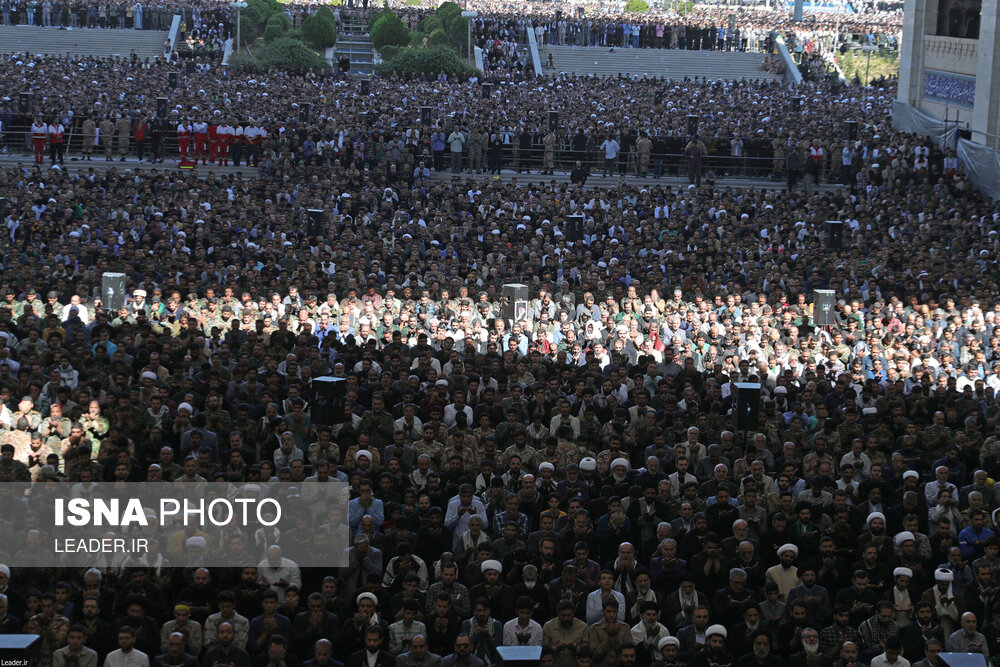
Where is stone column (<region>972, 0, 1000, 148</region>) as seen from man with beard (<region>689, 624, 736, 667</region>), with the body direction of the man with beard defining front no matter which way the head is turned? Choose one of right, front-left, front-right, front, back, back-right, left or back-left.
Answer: back

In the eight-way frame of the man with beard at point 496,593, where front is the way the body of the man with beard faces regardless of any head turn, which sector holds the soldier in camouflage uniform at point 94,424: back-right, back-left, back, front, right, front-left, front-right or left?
back-right

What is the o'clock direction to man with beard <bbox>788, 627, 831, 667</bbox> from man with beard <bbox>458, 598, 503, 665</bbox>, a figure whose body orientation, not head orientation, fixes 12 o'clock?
man with beard <bbox>788, 627, 831, 667</bbox> is roughly at 9 o'clock from man with beard <bbox>458, 598, 503, 665</bbox>.

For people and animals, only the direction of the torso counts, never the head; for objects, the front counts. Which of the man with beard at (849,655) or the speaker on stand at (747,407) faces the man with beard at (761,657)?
the speaker on stand

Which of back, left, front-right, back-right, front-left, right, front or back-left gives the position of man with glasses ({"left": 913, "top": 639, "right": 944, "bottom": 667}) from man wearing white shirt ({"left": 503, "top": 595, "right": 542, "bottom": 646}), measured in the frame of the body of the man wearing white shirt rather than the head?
left

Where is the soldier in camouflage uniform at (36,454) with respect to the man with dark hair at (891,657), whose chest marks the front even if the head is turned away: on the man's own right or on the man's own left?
on the man's own right

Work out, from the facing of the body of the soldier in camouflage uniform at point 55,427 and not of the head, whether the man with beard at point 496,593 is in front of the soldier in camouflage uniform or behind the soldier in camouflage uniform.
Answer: in front

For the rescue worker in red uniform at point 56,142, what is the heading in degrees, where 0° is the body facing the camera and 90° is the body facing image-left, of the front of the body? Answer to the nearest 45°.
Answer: approximately 0°
